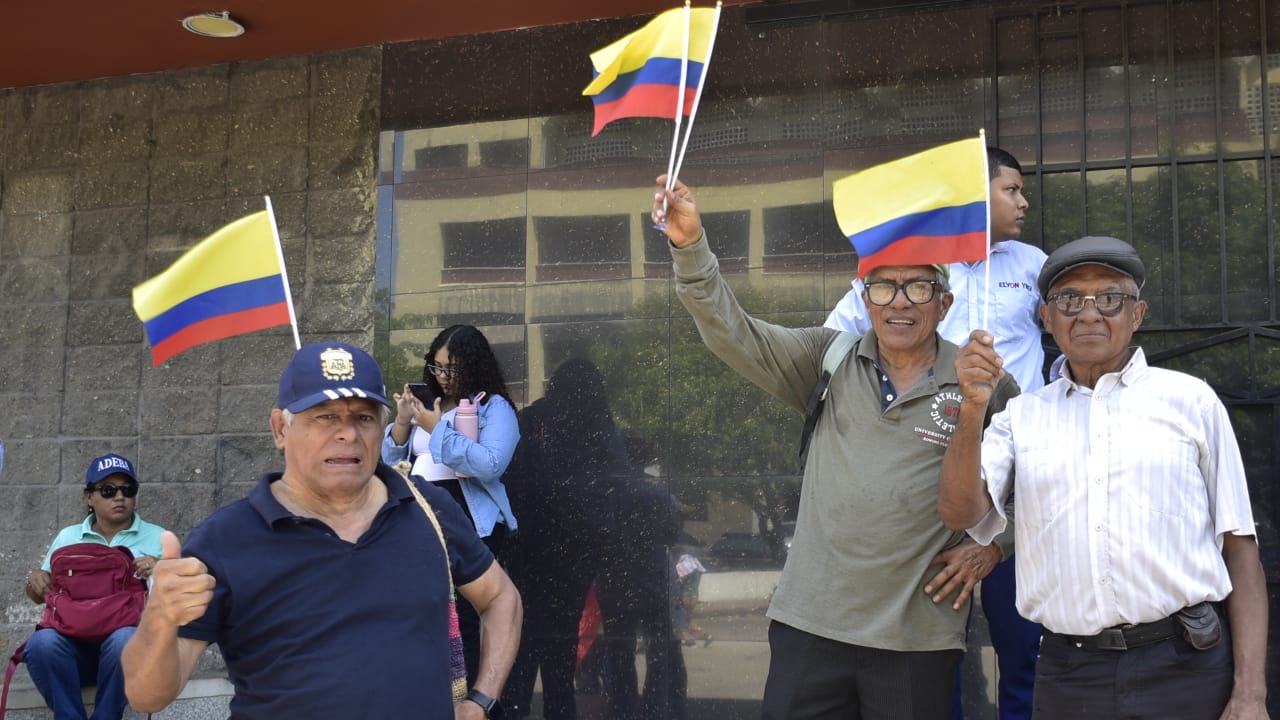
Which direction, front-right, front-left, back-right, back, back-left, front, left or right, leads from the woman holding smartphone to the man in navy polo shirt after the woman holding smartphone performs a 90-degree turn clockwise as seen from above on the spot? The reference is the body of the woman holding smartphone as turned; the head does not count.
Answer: back-left

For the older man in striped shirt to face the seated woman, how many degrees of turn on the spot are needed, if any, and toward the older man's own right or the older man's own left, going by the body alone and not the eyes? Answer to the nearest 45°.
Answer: approximately 90° to the older man's own right

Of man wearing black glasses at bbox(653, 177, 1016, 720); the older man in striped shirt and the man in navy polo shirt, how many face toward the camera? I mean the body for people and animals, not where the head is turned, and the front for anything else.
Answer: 3

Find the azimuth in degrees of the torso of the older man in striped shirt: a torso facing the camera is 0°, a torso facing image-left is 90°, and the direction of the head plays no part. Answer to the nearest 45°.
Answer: approximately 0°

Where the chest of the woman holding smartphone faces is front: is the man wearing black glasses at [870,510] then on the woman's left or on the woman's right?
on the woman's left

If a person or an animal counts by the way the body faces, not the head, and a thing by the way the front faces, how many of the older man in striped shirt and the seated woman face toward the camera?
2

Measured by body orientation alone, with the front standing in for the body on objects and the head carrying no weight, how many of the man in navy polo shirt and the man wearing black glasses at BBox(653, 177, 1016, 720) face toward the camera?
2

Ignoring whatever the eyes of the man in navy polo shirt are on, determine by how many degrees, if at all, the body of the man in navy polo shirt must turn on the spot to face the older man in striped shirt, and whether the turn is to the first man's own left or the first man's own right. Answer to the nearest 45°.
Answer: approximately 90° to the first man's own left

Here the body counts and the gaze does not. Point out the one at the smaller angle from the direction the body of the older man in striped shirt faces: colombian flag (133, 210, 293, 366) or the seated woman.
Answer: the colombian flag

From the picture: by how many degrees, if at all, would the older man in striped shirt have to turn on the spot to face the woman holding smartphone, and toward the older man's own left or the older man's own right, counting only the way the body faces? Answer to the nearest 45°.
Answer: approximately 135° to the older man's own right

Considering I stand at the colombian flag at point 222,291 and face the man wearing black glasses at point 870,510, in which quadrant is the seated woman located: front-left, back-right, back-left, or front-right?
back-left

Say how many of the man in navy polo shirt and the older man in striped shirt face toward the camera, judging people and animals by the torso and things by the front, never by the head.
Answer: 2

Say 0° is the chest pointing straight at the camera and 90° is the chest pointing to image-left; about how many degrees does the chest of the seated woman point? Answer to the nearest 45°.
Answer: approximately 0°
